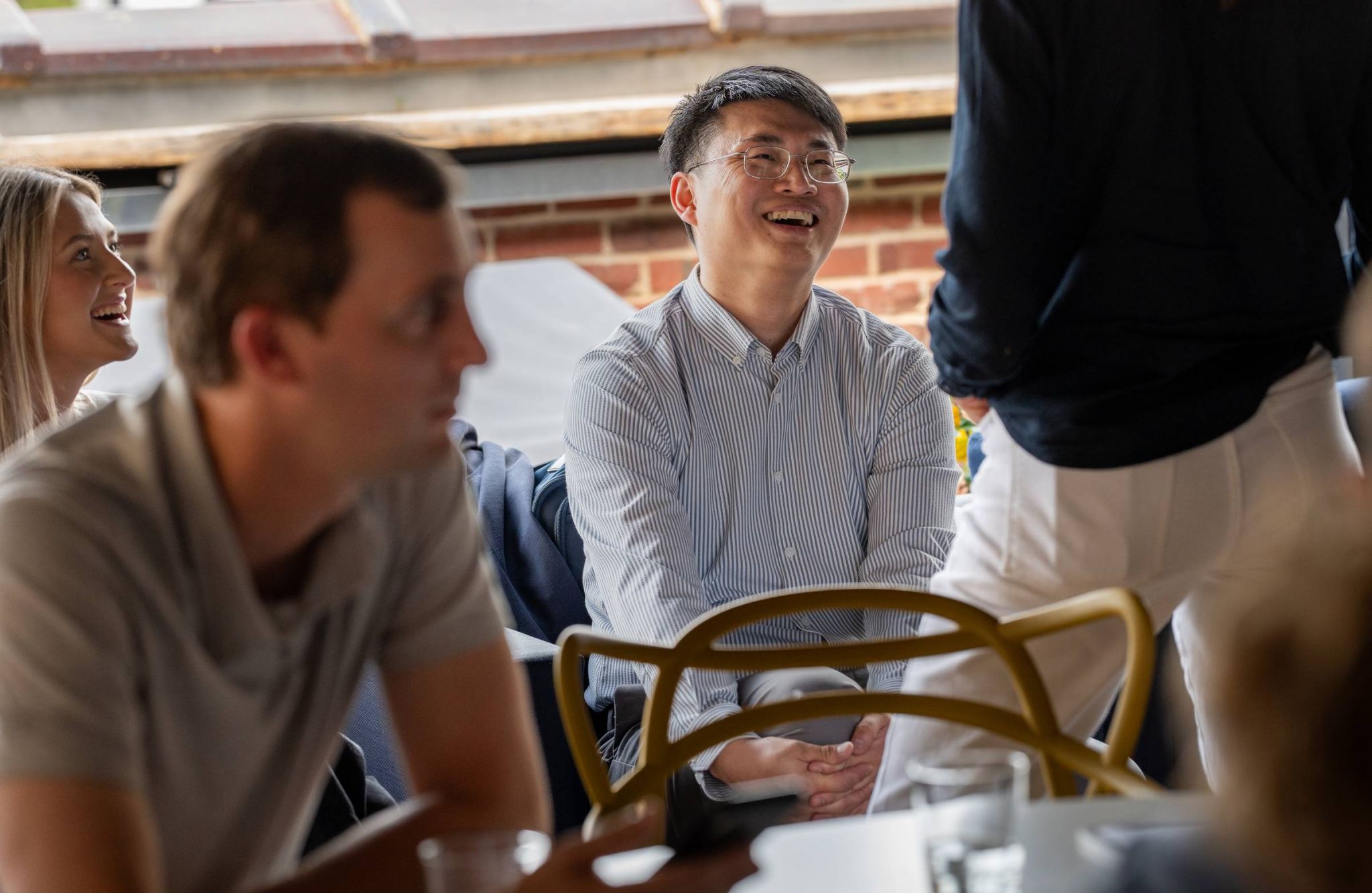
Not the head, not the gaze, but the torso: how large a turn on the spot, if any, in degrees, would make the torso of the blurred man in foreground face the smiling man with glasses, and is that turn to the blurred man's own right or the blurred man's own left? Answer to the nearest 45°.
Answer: approximately 90° to the blurred man's own left

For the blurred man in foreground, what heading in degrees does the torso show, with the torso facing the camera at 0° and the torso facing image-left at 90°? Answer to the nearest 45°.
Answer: approximately 315°

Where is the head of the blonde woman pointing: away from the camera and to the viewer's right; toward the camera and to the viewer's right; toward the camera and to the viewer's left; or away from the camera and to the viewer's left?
toward the camera and to the viewer's right

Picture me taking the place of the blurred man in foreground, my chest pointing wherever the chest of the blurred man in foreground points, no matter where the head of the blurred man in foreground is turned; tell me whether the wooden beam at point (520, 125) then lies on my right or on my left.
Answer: on my left

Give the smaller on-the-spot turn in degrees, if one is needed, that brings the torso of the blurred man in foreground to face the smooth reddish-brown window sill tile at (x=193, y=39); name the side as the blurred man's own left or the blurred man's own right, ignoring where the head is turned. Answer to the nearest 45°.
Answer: approximately 135° to the blurred man's own left

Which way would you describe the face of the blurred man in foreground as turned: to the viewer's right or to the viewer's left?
to the viewer's right

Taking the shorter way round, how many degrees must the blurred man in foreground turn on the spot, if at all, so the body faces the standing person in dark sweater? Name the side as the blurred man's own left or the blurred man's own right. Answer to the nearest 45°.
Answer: approximately 45° to the blurred man's own left
